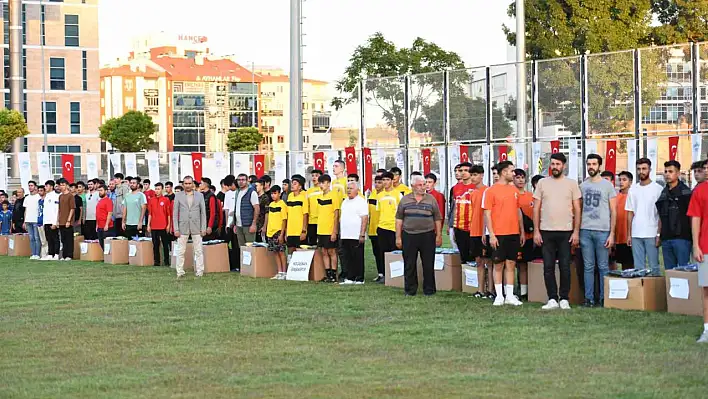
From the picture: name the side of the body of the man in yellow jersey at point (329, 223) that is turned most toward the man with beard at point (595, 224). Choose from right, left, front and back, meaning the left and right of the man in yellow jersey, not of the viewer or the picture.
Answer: left

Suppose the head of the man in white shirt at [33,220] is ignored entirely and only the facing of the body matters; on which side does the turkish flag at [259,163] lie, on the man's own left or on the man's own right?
on the man's own left

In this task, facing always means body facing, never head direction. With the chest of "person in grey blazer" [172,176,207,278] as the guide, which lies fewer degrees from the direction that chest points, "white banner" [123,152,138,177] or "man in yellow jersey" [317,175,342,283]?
the man in yellow jersey

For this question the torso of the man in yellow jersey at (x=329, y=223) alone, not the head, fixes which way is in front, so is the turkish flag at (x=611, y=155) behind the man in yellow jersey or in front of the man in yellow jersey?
behind

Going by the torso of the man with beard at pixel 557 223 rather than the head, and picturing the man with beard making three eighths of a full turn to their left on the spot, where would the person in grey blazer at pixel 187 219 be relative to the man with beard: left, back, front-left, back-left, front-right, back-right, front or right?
left

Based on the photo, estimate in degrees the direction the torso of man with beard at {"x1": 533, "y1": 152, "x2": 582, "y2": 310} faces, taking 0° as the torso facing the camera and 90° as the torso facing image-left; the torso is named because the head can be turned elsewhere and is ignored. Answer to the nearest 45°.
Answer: approximately 0°

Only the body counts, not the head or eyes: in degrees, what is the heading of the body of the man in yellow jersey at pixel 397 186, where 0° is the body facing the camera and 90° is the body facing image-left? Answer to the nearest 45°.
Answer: approximately 45°

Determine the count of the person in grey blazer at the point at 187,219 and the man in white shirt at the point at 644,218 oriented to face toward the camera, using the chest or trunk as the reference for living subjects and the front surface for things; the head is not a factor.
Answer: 2

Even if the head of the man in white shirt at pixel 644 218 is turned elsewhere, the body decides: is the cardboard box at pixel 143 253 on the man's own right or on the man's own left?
on the man's own right

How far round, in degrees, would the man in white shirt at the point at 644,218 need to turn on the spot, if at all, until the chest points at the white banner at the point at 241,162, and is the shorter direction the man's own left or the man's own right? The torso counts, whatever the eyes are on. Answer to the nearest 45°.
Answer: approximately 135° to the man's own right

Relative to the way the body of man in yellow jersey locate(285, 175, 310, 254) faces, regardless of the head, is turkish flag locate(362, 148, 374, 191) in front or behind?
behind
